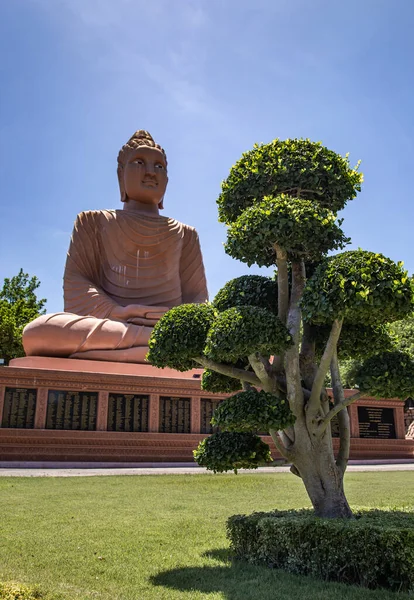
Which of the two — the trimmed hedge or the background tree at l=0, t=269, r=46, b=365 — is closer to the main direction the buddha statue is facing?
the trimmed hedge

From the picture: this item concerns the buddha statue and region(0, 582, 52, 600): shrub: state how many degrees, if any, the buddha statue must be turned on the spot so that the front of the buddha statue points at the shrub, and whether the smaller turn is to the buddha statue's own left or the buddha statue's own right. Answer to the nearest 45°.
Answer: approximately 45° to the buddha statue's own right

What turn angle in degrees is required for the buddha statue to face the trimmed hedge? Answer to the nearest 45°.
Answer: approximately 45° to its right

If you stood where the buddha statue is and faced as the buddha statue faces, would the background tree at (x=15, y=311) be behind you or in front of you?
behind

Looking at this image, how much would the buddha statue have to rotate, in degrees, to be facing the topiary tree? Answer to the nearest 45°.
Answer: approximately 45° to its right

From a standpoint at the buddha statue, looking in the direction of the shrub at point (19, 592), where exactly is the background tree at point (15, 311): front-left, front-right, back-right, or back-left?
back-right

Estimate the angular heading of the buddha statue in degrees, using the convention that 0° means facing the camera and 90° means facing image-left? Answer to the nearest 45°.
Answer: approximately 315°
